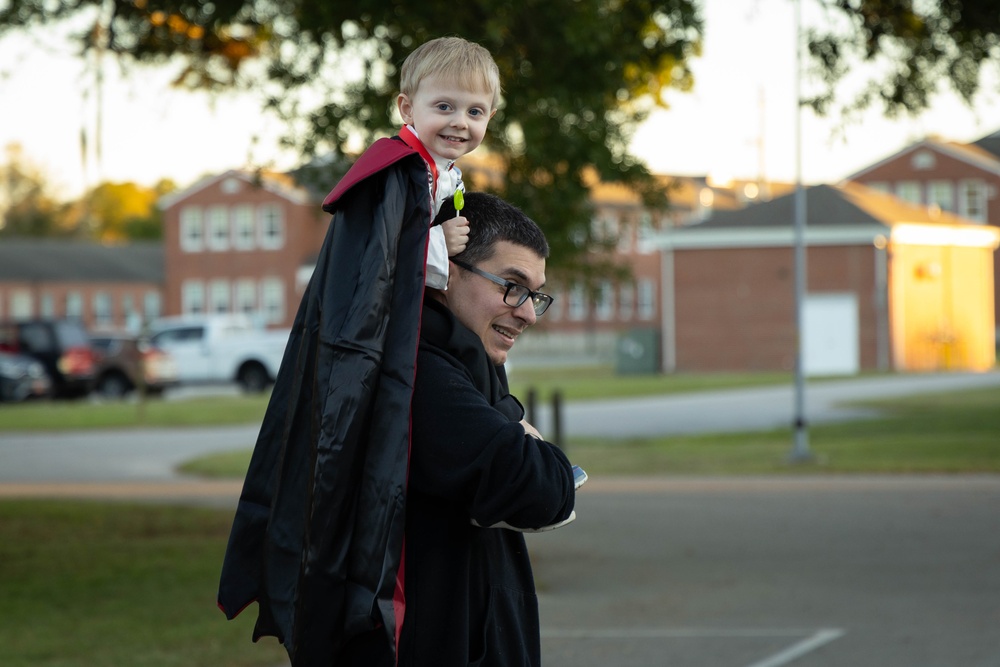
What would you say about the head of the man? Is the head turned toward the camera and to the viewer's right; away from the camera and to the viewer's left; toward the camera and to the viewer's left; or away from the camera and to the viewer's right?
toward the camera and to the viewer's right

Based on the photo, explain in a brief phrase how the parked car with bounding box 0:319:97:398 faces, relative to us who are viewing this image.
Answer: facing away from the viewer and to the left of the viewer

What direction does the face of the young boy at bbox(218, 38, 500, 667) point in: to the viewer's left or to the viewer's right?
to the viewer's right

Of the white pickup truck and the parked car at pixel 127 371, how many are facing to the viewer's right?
0

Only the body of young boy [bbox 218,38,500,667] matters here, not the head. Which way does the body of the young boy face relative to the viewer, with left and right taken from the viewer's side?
facing to the right of the viewer

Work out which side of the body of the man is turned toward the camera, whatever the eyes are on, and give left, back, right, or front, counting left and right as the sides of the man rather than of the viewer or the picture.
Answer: right

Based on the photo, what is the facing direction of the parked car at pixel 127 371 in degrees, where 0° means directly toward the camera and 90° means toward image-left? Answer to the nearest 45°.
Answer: approximately 135°
